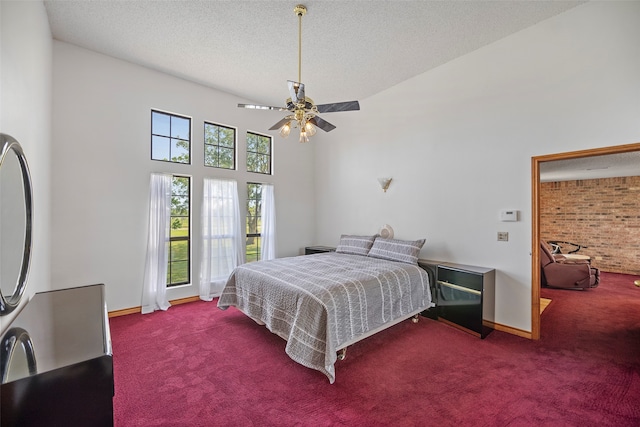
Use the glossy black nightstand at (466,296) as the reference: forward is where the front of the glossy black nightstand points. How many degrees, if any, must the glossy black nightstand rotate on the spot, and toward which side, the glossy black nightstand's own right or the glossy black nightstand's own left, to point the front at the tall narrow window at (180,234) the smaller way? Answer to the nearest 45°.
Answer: approximately 45° to the glossy black nightstand's own right

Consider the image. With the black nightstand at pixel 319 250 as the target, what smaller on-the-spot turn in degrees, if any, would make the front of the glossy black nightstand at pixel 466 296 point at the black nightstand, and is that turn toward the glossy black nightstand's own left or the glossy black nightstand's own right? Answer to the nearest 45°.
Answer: approximately 45° to the glossy black nightstand's own right

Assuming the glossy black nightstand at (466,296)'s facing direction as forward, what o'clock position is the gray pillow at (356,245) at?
The gray pillow is roughly at 2 o'clock from the glossy black nightstand.

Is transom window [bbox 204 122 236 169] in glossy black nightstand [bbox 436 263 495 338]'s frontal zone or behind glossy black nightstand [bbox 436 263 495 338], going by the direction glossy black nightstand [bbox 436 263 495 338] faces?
frontal zone

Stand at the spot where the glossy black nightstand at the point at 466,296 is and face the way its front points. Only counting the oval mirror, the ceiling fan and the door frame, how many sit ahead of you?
2

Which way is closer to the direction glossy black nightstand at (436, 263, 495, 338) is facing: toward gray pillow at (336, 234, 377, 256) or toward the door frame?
the gray pillow

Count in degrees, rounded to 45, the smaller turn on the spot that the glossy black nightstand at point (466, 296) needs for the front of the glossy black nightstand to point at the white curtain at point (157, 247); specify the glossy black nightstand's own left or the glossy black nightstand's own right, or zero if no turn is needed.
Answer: approximately 45° to the glossy black nightstand's own right

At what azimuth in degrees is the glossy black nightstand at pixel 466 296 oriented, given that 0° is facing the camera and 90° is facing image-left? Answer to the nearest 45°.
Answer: approximately 45°

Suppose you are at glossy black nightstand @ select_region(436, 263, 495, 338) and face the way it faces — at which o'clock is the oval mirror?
The oval mirror is roughly at 12 o'clock from the glossy black nightstand.

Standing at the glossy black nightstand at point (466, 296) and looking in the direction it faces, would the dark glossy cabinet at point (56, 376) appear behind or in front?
in front
